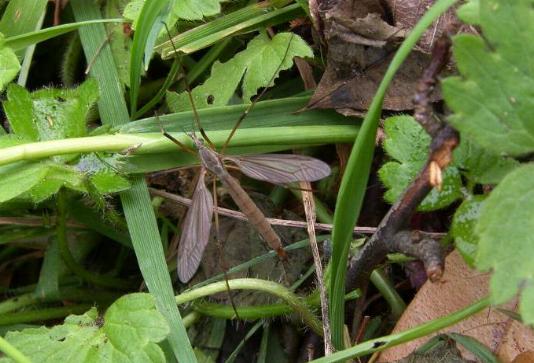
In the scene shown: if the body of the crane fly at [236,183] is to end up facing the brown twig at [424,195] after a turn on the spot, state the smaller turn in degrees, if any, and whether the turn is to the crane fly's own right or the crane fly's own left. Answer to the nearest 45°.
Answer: approximately 180°

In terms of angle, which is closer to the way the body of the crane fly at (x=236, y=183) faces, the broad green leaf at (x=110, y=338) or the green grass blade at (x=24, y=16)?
the green grass blade

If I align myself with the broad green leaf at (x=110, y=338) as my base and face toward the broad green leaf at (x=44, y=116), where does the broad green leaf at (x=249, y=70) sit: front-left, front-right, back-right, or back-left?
front-right

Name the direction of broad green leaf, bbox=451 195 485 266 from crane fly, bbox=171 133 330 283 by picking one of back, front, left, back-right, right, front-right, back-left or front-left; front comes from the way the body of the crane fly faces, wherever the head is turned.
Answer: back

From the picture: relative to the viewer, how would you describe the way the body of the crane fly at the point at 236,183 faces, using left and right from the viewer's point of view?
facing away from the viewer and to the left of the viewer

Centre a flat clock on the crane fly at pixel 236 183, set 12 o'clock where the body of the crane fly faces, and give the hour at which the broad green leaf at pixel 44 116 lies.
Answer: The broad green leaf is roughly at 11 o'clock from the crane fly.

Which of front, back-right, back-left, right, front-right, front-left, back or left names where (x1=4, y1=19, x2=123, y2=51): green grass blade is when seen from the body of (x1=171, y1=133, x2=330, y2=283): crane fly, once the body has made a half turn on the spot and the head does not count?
back

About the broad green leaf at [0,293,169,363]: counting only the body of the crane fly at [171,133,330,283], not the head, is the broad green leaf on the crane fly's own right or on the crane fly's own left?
on the crane fly's own left

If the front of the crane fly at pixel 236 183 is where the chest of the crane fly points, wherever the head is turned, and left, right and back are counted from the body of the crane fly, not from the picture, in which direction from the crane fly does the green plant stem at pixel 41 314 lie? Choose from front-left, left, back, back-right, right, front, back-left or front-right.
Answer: front-left
